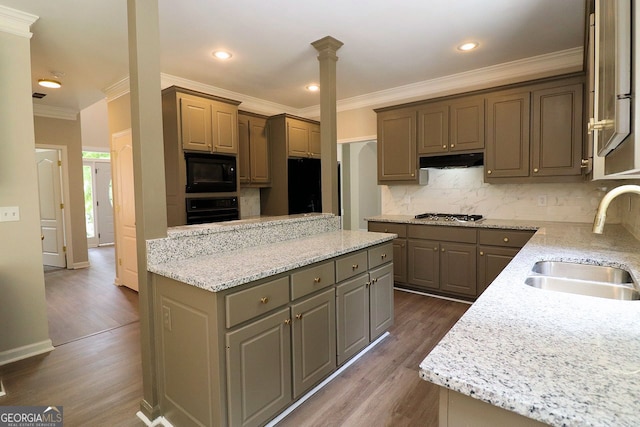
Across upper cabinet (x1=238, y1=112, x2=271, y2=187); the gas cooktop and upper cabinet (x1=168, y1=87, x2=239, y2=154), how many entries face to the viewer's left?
0

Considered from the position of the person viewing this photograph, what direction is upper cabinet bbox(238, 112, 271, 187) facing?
facing the viewer and to the right of the viewer

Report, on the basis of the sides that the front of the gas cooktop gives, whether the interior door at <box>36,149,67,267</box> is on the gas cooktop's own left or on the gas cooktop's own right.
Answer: on the gas cooktop's own right

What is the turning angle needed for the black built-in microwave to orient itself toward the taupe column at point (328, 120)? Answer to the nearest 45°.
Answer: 0° — it already faces it

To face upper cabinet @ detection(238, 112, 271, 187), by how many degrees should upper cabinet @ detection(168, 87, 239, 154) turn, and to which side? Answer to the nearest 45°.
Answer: approximately 90° to its left

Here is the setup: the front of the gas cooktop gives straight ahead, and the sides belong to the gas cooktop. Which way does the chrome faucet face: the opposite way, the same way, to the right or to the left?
to the right

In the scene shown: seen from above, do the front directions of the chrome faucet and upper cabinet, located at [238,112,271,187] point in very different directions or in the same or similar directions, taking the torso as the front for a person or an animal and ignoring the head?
very different directions

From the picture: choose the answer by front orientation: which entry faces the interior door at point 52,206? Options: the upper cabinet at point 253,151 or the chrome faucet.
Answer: the chrome faucet

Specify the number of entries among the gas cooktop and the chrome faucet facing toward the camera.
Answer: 1

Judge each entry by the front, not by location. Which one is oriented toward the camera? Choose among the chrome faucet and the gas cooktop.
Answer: the gas cooktop

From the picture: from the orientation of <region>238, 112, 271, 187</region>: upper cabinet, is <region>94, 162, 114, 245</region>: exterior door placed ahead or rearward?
rearward

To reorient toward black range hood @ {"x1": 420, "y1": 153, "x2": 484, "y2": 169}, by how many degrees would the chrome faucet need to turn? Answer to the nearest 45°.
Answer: approximately 45° to its right

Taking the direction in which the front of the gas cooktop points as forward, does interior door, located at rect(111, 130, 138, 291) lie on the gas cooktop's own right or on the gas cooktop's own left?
on the gas cooktop's own right

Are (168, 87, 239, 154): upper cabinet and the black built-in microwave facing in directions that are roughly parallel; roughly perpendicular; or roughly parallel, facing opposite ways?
roughly parallel

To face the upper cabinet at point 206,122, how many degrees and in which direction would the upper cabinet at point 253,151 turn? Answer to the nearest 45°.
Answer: approximately 90° to its right

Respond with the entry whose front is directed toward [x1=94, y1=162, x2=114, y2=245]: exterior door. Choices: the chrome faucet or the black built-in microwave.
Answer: the chrome faucet

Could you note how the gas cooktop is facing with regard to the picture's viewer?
facing the viewer
